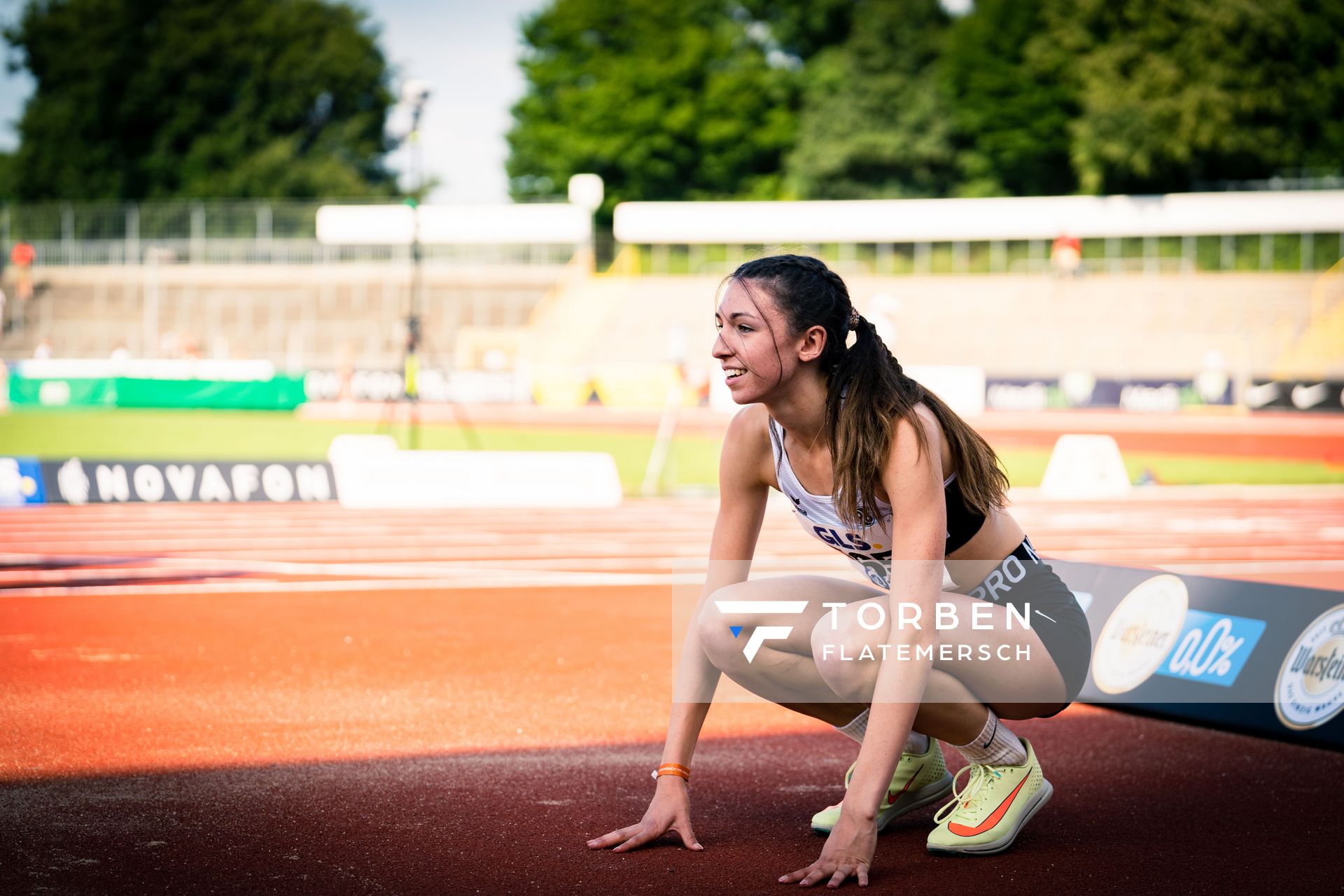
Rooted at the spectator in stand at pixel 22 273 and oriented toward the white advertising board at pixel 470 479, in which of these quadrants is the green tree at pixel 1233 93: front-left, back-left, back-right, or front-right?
front-left

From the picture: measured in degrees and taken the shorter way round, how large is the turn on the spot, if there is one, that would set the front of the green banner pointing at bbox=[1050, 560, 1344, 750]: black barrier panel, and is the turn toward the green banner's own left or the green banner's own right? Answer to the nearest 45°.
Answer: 0° — it already faces it

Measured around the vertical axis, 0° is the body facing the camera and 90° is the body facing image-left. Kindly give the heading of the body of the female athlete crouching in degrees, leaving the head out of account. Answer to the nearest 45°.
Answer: approximately 45°

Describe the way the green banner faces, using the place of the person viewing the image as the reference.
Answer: facing the viewer

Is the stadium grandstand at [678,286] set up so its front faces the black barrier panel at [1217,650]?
yes

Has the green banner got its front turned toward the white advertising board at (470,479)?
yes

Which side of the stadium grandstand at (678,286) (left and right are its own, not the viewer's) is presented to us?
front

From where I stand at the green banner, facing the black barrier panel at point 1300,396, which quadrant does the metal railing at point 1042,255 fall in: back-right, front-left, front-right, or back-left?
front-left

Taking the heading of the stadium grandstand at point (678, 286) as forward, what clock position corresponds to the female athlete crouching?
The female athlete crouching is roughly at 12 o'clock from the stadium grandstand.

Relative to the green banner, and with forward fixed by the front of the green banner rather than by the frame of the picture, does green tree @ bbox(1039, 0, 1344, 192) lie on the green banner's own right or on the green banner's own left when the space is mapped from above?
on the green banner's own left

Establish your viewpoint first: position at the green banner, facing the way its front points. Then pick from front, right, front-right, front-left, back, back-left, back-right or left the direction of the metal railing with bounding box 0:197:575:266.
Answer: back

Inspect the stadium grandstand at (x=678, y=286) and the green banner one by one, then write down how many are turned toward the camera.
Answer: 2

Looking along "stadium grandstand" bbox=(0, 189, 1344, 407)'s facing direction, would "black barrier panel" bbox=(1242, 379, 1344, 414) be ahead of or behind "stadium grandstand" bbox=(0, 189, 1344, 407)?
ahead

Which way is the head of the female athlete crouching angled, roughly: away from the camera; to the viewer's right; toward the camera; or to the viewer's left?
to the viewer's left

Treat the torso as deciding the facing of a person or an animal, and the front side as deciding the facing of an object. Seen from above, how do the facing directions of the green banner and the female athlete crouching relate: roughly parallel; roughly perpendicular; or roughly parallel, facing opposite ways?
roughly perpendicular
